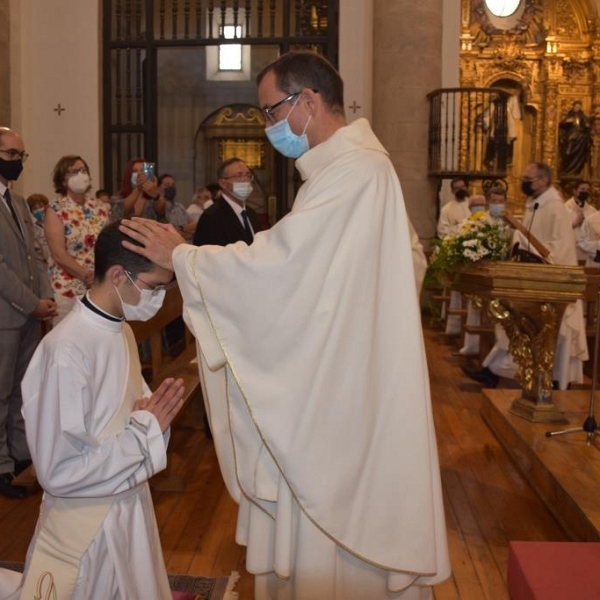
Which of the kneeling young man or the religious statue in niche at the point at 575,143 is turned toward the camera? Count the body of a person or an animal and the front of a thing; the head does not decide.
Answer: the religious statue in niche

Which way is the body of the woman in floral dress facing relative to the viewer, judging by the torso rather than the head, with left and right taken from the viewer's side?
facing the viewer and to the right of the viewer

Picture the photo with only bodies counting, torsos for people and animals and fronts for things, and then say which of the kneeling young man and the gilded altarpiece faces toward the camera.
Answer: the gilded altarpiece

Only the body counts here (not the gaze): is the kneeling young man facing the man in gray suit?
no

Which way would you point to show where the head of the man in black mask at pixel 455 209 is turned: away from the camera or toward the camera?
toward the camera

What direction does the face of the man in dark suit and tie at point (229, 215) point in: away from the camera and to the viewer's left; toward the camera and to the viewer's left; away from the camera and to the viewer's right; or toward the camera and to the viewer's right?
toward the camera and to the viewer's right

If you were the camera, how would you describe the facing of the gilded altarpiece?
facing the viewer

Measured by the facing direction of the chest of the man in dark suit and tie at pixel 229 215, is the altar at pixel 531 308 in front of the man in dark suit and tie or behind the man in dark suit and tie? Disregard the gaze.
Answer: in front

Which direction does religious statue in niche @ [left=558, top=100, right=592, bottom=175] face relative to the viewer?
toward the camera

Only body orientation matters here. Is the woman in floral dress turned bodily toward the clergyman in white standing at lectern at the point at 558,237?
no

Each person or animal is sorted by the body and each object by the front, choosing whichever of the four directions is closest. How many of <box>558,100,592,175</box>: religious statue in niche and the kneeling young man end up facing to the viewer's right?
1

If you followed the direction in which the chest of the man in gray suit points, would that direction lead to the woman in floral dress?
no

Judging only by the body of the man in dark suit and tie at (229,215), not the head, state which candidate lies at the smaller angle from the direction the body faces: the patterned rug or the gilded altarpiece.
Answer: the patterned rug

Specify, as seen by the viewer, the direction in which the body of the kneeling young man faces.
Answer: to the viewer's right

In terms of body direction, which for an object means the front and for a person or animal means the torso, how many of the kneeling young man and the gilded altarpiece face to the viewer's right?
1

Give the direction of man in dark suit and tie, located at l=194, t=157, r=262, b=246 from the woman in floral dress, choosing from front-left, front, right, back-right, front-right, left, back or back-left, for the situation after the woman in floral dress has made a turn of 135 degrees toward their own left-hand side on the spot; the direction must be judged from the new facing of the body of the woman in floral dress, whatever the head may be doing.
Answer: right
